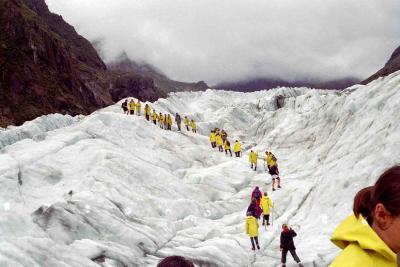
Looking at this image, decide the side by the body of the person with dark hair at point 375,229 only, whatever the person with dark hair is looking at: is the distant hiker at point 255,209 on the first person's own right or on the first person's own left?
on the first person's own left

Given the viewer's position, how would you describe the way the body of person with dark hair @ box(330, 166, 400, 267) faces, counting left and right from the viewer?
facing to the right of the viewer

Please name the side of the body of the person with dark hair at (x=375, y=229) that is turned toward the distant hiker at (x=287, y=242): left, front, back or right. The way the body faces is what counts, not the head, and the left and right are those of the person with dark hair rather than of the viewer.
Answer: left

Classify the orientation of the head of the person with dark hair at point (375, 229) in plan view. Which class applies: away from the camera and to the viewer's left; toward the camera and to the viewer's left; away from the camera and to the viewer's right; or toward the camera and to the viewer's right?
away from the camera and to the viewer's right

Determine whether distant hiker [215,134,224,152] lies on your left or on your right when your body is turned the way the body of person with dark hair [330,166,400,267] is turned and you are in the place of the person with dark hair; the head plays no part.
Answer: on your left
